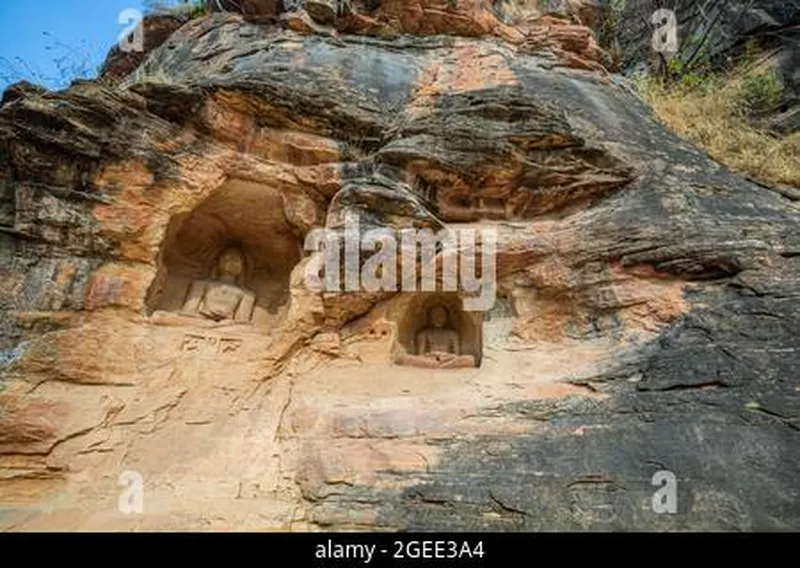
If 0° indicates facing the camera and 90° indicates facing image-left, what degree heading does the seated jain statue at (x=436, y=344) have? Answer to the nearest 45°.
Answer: approximately 0°
